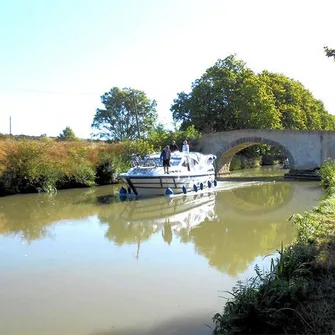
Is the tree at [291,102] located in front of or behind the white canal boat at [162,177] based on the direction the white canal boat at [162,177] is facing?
behind

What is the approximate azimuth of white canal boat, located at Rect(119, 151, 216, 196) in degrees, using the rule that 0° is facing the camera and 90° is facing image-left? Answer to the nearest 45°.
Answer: approximately 45°

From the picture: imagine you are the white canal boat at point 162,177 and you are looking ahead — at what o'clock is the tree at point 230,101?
The tree is roughly at 5 o'clock from the white canal boat.

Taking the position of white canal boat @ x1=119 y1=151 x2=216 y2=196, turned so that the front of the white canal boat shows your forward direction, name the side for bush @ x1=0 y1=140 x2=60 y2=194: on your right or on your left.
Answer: on your right

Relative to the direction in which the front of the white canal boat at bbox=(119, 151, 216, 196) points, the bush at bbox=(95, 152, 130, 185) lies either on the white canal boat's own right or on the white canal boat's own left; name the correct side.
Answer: on the white canal boat's own right

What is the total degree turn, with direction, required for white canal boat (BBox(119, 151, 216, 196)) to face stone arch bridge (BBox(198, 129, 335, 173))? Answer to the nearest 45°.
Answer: approximately 180°

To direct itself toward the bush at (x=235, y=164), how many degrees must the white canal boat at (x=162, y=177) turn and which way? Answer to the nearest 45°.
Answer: approximately 135° to its right
